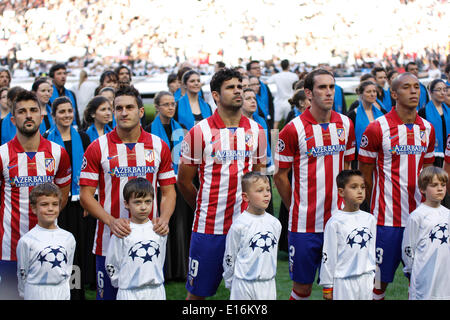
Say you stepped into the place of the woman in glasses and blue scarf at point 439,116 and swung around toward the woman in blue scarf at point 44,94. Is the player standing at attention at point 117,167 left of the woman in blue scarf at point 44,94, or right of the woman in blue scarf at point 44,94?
left

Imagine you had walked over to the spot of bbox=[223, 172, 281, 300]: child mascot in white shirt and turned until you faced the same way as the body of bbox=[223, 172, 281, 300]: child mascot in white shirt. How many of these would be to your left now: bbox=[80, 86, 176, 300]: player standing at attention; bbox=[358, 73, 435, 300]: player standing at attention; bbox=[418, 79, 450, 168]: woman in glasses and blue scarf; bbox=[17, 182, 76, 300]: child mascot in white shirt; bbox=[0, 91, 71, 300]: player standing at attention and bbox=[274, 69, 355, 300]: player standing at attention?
3

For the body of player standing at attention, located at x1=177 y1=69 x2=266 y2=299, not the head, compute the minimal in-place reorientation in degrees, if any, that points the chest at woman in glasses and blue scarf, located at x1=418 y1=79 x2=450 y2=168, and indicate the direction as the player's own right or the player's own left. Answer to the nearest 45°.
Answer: approximately 90° to the player's own left

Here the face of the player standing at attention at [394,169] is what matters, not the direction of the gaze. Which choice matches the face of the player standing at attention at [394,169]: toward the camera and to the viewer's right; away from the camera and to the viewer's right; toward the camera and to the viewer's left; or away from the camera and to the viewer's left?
toward the camera and to the viewer's right
